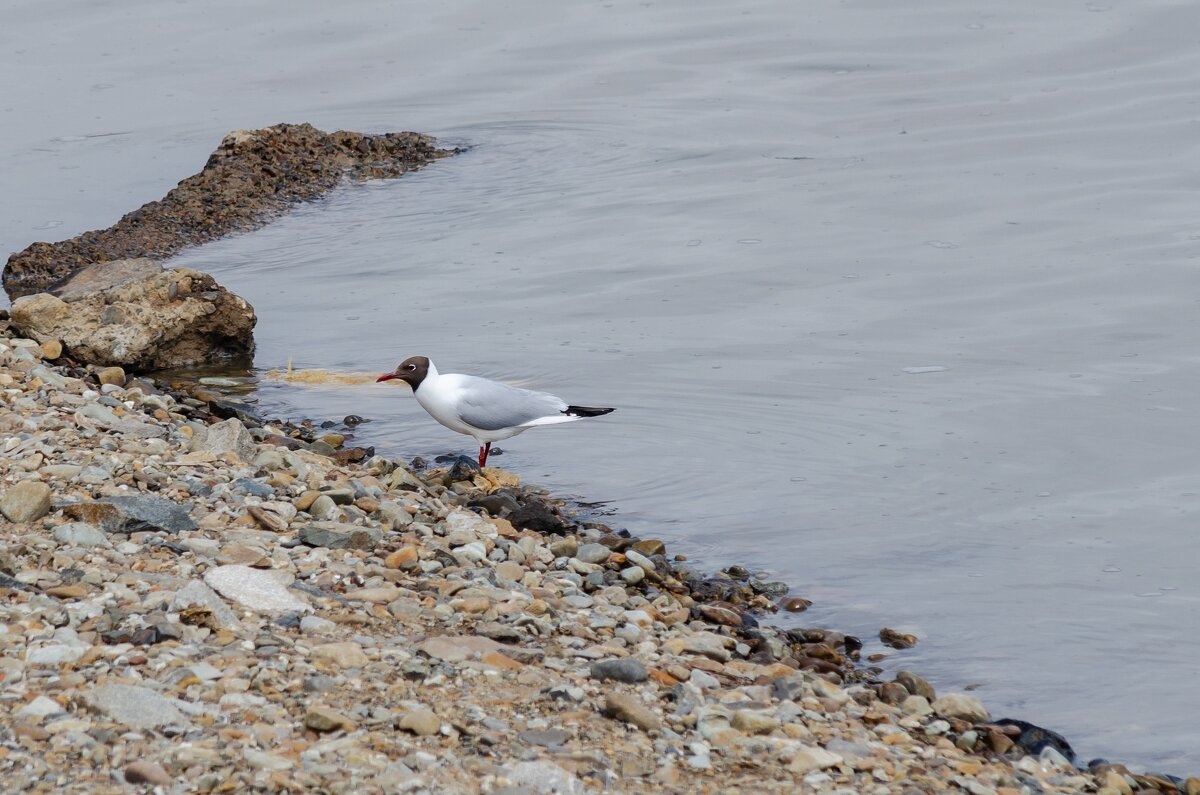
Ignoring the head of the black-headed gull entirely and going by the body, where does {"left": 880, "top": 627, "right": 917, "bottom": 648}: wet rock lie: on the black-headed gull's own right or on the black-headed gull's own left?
on the black-headed gull's own left

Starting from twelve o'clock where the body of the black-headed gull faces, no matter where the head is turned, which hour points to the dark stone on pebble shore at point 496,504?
The dark stone on pebble shore is roughly at 9 o'clock from the black-headed gull.

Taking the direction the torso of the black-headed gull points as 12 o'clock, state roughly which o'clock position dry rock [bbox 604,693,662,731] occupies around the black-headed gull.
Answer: The dry rock is roughly at 9 o'clock from the black-headed gull.

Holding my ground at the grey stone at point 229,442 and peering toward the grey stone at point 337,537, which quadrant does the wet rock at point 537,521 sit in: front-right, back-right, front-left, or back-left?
front-left

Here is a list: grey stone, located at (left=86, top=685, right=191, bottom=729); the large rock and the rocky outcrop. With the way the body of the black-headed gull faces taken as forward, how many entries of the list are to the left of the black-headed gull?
1

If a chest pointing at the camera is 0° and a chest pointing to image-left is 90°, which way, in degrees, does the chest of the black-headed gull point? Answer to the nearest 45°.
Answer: approximately 90°

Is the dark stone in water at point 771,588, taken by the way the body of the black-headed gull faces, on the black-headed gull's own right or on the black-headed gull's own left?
on the black-headed gull's own left

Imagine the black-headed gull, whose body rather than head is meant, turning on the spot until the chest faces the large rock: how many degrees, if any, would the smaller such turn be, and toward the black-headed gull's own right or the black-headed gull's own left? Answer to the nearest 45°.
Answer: approximately 45° to the black-headed gull's own right

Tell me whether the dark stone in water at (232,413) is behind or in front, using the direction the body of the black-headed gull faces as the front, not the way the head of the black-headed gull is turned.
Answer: in front

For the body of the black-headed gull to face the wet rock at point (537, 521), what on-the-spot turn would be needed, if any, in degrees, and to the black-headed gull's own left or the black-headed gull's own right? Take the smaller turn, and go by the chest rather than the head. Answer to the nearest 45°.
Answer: approximately 90° to the black-headed gull's own left

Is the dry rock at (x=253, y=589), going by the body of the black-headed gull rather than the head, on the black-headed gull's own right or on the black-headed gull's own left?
on the black-headed gull's own left

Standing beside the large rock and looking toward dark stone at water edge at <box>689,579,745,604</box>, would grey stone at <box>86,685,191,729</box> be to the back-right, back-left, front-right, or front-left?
front-right

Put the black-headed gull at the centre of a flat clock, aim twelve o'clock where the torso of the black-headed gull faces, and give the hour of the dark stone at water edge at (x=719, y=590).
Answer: The dark stone at water edge is roughly at 8 o'clock from the black-headed gull.

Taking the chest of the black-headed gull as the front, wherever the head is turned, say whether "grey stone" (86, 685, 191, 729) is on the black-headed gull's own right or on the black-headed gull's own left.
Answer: on the black-headed gull's own left

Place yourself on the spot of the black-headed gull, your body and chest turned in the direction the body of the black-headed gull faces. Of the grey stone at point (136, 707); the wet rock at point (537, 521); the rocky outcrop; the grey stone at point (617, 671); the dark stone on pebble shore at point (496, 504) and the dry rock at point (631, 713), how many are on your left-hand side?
5

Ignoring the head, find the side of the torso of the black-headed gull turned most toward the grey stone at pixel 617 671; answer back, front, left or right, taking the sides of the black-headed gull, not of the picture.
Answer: left
